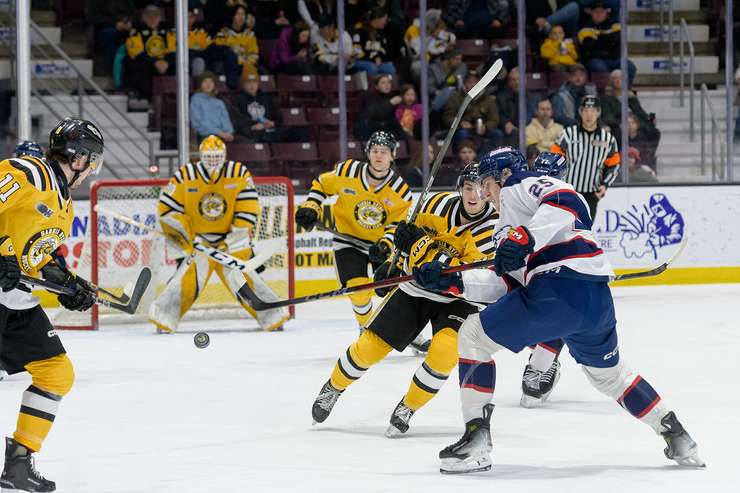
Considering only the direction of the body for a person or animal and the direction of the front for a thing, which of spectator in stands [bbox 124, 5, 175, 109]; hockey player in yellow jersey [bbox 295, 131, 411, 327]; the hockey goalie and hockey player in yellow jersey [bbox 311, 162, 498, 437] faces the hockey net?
the spectator in stands

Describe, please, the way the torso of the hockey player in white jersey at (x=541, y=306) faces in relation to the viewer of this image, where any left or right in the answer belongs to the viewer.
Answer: facing to the left of the viewer

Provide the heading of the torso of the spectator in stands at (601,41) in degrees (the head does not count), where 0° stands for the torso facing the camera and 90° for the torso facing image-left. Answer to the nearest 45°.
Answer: approximately 0°

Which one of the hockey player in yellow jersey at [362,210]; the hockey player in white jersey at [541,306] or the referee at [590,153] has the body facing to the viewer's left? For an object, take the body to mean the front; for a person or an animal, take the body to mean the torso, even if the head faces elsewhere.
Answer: the hockey player in white jersey

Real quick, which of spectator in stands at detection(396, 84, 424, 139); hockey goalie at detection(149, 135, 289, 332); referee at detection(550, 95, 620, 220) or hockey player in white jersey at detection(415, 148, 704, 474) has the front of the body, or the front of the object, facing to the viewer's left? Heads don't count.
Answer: the hockey player in white jersey

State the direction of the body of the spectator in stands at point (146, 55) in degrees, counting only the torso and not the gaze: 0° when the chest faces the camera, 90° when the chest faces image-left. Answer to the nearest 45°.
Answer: approximately 0°

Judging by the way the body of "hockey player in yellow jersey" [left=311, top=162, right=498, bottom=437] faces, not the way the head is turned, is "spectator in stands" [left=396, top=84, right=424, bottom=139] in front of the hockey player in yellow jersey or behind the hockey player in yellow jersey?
behind
